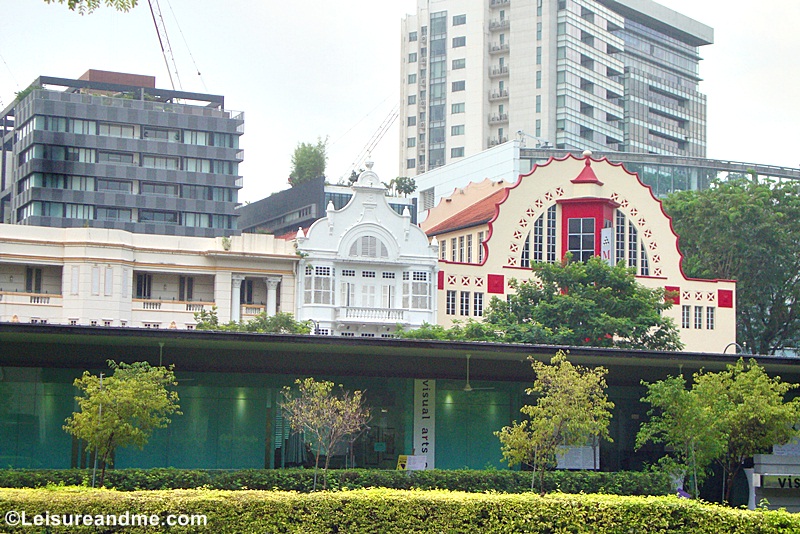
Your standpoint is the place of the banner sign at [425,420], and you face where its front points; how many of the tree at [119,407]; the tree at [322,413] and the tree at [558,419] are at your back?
0

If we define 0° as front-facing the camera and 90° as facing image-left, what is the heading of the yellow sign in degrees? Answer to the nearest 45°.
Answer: approximately 0°

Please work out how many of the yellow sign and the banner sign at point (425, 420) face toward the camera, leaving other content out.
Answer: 2

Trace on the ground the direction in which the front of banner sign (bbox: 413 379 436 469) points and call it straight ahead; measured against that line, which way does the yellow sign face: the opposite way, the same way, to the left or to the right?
the same way

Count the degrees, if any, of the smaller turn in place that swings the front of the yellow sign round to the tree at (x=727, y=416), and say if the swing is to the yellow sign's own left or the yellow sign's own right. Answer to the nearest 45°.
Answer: approximately 90° to the yellow sign's own left

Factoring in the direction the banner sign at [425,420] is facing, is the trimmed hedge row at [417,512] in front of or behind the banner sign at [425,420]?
in front

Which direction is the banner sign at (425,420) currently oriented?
toward the camera

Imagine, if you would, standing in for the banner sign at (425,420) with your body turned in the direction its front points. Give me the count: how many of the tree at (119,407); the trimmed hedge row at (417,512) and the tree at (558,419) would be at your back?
0
